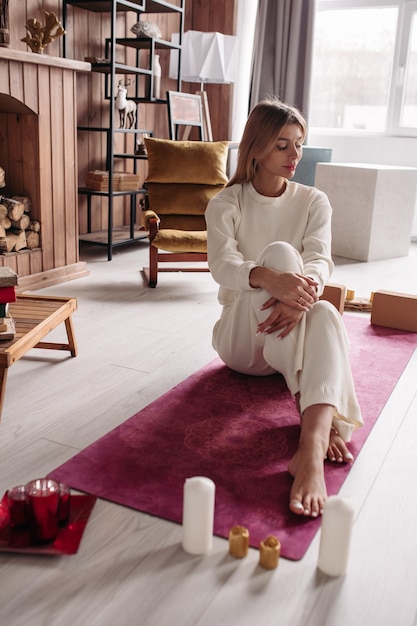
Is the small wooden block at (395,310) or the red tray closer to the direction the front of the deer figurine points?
the red tray

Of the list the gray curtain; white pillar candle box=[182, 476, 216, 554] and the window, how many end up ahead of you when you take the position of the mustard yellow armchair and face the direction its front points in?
1

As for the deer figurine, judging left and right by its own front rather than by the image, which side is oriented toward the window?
back

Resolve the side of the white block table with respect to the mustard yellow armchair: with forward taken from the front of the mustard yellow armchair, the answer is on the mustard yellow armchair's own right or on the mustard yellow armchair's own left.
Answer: on the mustard yellow armchair's own left

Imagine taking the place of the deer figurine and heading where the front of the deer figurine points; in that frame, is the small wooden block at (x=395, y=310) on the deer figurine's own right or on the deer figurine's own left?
on the deer figurine's own left

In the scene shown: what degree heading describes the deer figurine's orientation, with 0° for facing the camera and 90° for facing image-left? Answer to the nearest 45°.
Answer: approximately 45°

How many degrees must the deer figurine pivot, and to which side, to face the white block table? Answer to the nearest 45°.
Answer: approximately 135° to its left

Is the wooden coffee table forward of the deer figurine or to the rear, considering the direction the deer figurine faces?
forward

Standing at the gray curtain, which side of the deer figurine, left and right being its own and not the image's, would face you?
back

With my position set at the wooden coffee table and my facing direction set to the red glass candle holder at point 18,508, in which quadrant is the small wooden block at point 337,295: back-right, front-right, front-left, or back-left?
back-left

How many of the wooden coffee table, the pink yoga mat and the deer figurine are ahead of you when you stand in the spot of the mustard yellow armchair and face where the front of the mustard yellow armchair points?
2

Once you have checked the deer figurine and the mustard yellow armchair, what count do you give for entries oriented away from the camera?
0
